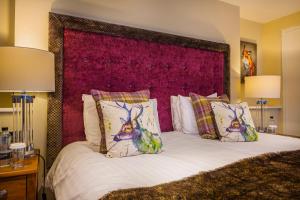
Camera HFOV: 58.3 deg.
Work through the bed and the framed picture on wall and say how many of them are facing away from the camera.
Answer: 0

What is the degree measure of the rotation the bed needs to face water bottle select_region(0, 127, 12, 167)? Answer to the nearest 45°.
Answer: approximately 90° to its right

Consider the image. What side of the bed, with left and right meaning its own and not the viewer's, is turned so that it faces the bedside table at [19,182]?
right

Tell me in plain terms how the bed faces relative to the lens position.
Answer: facing the viewer and to the right of the viewer

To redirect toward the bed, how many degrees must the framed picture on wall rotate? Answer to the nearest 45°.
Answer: approximately 45° to its right

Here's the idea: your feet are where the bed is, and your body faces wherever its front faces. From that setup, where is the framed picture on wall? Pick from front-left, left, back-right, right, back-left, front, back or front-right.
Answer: left

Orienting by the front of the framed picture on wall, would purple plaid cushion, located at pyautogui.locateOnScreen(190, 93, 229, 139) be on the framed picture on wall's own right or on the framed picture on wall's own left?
on the framed picture on wall's own right

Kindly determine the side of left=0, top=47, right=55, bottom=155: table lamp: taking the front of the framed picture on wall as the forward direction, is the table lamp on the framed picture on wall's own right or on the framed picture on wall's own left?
on the framed picture on wall's own right

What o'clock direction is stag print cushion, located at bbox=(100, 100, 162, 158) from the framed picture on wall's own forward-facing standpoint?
The stag print cushion is roughly at 2 o'clock from the framed picture on wall.

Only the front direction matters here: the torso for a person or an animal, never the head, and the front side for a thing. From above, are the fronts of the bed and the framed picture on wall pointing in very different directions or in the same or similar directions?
same or similar directions

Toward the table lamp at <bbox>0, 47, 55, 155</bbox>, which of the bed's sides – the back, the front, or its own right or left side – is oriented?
right

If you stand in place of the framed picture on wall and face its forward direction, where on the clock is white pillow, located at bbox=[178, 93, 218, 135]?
The white pillow is roughly at 2 o'clock from the framed picture on wall.

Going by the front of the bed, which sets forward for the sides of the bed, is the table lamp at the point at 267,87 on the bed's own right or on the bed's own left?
on the bed's own left
